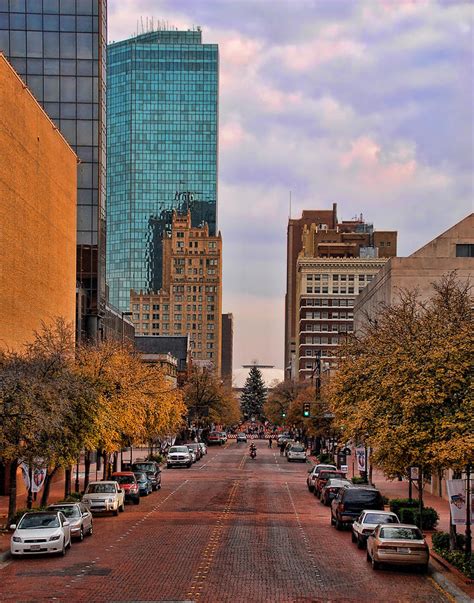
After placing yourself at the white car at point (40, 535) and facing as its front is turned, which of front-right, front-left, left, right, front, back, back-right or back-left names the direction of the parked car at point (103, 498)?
back

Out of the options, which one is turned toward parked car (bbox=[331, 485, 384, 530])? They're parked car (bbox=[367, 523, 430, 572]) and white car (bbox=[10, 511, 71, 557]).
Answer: parked car (bbox=[367, 523, 430, 572])

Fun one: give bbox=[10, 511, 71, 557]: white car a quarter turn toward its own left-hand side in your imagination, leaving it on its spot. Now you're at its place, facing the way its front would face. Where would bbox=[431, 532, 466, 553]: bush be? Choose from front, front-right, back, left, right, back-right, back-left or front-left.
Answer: front

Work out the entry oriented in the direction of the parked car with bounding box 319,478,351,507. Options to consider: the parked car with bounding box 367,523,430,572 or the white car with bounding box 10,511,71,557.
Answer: the parked car with bounding box 367,523,430,572

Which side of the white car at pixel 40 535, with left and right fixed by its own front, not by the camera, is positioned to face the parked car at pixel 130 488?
back

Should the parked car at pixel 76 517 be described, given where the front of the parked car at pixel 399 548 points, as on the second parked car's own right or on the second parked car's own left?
on the second parked car's own left

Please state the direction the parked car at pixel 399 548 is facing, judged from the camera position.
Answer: facing away from the viewer

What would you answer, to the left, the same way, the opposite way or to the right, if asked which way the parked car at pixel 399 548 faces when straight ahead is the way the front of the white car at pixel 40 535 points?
the opposite way

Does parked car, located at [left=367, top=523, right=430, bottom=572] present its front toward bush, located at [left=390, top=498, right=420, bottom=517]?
yes

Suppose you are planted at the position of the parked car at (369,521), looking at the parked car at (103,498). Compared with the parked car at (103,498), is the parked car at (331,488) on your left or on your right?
right

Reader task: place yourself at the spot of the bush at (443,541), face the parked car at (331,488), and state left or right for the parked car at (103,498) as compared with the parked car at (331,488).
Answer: left

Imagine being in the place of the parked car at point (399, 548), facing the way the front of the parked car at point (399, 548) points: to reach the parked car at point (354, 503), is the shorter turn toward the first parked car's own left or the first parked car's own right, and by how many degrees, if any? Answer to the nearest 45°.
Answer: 0° — it already faces it

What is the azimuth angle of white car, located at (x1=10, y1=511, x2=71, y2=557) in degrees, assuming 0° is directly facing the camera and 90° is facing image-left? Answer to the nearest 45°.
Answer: approximately 0°

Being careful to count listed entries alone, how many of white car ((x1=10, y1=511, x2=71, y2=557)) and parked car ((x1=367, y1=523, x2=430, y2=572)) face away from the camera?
1
